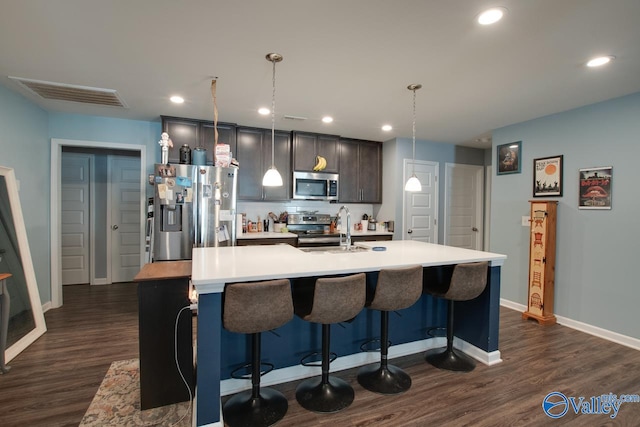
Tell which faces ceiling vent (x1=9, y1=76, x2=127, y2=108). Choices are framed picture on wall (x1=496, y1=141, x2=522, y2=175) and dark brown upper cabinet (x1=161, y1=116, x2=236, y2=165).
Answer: the framed picture on wall

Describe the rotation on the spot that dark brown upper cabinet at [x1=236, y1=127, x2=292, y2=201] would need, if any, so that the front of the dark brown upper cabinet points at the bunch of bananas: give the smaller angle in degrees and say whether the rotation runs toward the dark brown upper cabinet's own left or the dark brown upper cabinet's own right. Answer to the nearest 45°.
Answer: approximately 90° to the dark brown upper cabinet's own left

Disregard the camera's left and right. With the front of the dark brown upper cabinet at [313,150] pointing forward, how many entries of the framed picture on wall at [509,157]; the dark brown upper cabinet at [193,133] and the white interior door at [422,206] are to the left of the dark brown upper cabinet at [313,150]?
2

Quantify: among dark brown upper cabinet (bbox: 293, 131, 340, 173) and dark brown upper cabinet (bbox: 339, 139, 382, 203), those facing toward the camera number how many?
2

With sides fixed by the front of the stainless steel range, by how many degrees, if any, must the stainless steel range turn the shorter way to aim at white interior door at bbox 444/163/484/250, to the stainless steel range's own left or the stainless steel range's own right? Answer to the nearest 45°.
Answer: approximately 90° to the stainless steel range's own left

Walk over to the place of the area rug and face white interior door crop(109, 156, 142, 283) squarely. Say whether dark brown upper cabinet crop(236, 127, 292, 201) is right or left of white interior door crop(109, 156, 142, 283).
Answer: right

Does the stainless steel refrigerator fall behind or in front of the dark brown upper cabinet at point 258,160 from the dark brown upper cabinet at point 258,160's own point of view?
in front

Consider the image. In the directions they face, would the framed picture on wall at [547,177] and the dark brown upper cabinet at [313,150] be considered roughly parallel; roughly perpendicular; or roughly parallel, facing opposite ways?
roughly perpendicular

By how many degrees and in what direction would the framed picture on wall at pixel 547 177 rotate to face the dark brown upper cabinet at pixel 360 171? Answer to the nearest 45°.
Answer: approximately 45° to its right

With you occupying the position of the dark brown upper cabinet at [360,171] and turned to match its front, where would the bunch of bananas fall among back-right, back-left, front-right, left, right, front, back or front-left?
front-right

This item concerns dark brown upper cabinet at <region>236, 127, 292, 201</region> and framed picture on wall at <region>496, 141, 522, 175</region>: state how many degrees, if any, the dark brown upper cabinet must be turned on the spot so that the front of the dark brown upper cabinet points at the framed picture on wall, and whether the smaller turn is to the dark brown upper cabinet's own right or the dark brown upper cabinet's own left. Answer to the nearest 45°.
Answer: approximately 90° to the dark brown upper cabinet's own left

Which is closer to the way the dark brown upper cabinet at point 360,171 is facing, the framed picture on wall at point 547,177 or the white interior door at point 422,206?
the framed picture on wall
